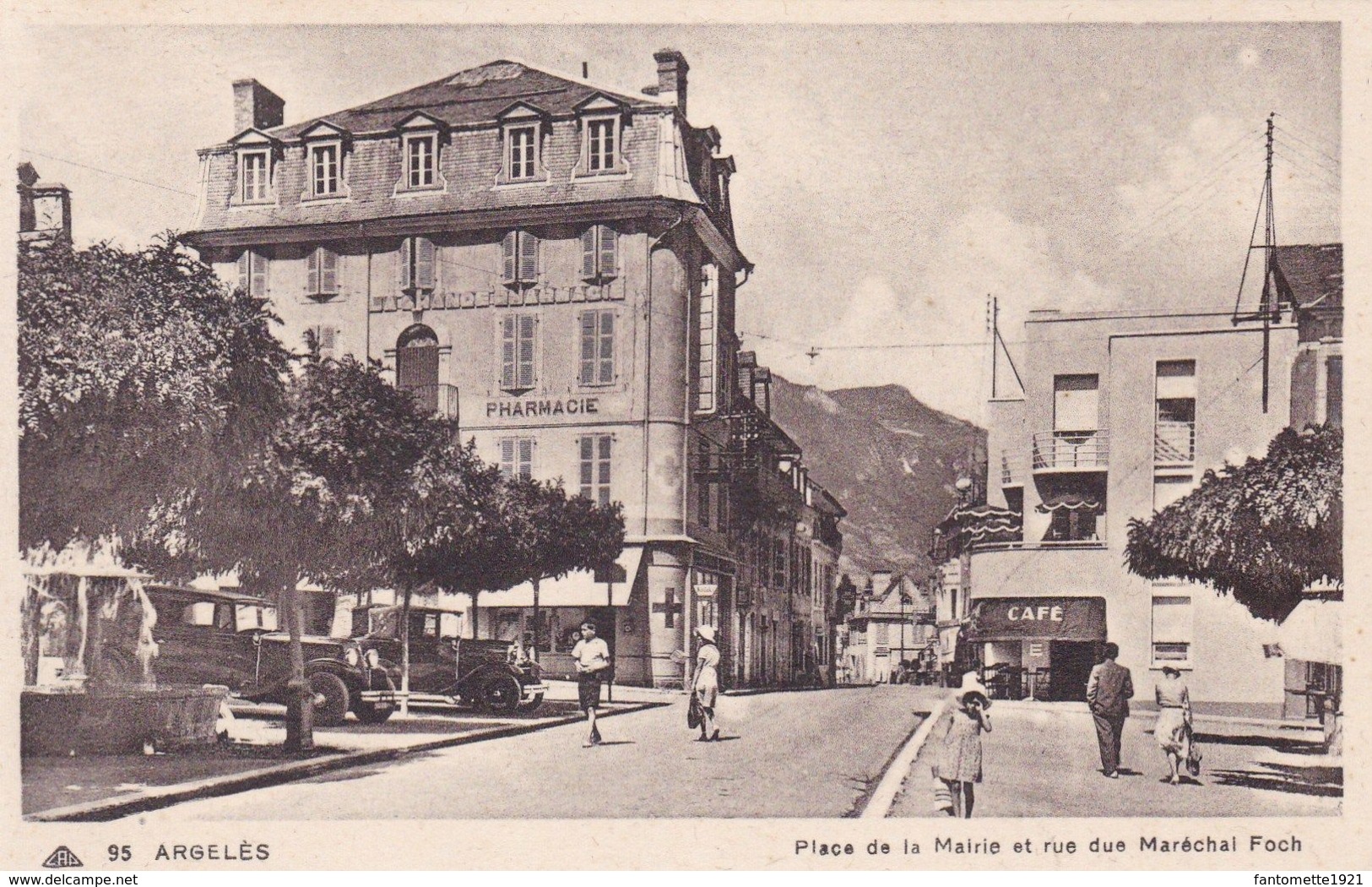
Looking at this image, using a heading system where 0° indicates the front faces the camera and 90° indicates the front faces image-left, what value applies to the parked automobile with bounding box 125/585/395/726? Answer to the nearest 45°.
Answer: approximately 315°

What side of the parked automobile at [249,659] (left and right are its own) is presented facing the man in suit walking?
front

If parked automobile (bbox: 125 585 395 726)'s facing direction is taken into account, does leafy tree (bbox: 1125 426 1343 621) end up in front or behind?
in front

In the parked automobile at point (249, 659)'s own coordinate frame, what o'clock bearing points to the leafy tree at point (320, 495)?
The leafy tree is roughly at 1 o'clock from the parked automobile.

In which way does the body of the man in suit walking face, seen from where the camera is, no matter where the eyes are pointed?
away from the camera
